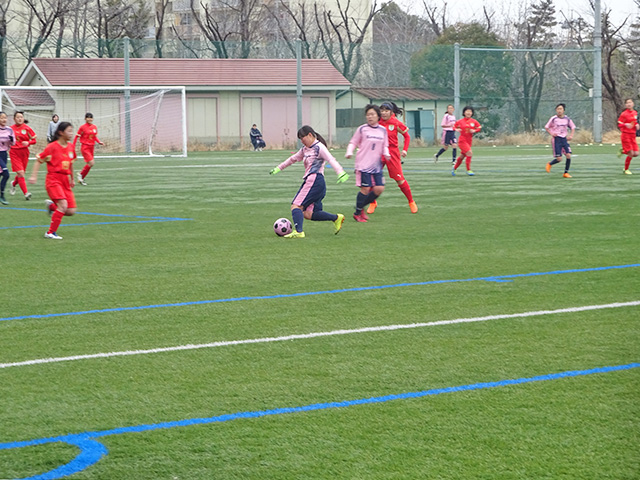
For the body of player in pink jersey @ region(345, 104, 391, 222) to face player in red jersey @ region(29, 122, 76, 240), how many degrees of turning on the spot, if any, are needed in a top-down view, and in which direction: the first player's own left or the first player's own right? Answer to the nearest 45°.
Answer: approximately 45° to the first player's own right

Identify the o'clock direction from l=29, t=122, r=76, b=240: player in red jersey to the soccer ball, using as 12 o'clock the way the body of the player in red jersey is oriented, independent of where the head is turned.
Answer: The soccer ball is roughly at 11 o'clock from the player in red jersey.

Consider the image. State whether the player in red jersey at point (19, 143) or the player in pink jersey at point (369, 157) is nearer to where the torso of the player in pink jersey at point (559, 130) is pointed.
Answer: the player in pink jersey

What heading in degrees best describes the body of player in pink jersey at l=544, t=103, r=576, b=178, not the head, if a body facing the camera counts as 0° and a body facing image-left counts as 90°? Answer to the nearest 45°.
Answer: approximately 0°

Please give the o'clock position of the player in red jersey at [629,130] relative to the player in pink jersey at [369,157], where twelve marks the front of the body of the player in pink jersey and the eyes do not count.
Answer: The player in red jersey is roughly at 7 o'clock from the player in pink jersey.

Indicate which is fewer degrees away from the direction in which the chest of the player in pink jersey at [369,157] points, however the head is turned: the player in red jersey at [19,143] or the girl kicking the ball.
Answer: the girl kicking the ball

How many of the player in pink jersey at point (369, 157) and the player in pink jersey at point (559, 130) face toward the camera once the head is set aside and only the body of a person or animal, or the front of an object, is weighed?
2

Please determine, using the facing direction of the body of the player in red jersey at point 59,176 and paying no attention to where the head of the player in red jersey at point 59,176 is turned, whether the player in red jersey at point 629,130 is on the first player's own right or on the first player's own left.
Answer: on the first player's own left

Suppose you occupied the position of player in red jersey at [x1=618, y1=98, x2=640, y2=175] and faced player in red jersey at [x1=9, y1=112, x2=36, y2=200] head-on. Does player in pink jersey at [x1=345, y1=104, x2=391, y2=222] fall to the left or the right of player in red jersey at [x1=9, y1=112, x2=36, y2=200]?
left

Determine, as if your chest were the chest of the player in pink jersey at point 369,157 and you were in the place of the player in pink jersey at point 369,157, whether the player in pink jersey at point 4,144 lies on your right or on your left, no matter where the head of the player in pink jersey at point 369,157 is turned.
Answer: on your right
